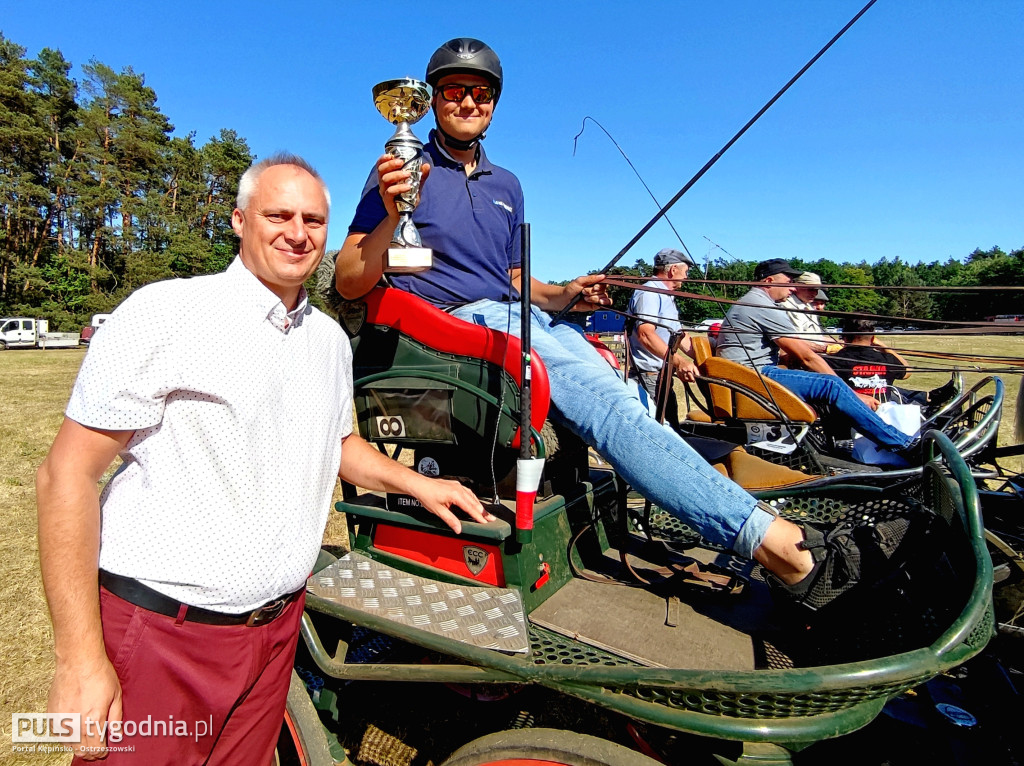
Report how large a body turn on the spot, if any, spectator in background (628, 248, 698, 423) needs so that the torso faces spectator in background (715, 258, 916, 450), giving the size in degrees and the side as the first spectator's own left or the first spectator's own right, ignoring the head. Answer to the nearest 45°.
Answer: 0° — they already face them

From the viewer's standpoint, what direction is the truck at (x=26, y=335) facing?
to the viewer's left

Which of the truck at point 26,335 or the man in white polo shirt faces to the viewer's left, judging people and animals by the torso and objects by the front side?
the truck

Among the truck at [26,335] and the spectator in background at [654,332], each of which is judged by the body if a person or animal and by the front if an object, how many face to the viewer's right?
1

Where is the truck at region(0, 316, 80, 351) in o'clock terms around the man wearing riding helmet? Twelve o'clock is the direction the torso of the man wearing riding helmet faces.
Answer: The truck is roughly at 6 o'clock from the man wearing riding helmet.

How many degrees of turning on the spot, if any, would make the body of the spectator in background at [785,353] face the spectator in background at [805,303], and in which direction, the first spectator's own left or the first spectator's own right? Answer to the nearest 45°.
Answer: approximately 90° to the first spectator's own left

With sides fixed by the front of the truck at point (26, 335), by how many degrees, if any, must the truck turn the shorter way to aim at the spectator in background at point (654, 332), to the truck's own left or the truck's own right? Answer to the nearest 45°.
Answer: approximately 90° to the truck's own left

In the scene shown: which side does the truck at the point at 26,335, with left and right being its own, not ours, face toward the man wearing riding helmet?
left

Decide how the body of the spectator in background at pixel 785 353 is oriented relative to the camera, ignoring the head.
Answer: to the viewer's right

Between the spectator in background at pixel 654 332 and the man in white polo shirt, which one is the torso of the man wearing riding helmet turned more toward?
the man in white polo shirt

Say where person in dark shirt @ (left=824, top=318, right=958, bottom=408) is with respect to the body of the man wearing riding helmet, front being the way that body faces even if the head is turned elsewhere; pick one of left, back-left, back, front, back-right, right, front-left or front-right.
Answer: left
